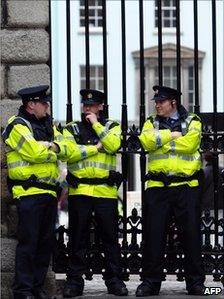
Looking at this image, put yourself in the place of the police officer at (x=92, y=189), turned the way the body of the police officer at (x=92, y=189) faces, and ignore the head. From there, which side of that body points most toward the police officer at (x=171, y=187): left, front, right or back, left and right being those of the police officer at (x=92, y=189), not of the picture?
left

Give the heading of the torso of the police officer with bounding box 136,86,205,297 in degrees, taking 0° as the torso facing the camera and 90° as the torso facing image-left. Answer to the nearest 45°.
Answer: approximately 0°

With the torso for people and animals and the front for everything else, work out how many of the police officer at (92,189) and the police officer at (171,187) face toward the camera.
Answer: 2

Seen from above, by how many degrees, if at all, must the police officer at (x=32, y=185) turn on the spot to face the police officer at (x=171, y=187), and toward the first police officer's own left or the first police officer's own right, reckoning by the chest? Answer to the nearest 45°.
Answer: approximately 45° to the first police officer's own left

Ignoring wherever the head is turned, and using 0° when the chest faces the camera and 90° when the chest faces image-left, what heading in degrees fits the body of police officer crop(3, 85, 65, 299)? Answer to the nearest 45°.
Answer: approximately 315°

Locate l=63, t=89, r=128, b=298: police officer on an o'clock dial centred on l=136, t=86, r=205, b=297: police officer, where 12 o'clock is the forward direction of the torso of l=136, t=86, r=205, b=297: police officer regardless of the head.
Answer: l=63, t=89, r=128, b=298: police officer is roughly at 3 o'clock from l=136, t=86, r=205, b=297: police officer.

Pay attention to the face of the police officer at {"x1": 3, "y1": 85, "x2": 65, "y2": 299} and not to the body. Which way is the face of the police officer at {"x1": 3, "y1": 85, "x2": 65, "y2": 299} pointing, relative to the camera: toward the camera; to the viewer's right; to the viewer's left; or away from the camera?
to the viewer's right

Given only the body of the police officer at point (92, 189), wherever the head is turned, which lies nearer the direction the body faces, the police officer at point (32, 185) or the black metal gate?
the police officer
